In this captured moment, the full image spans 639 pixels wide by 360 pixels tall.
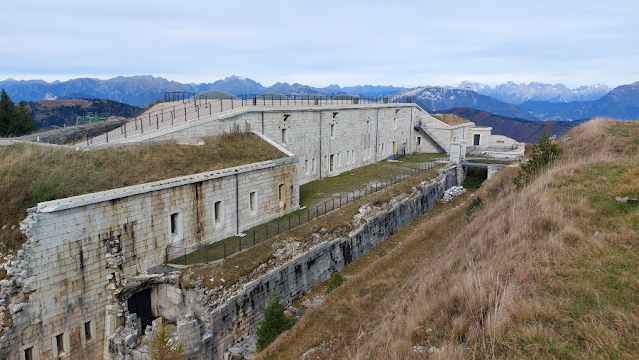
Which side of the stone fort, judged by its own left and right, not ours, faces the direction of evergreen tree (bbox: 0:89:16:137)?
back

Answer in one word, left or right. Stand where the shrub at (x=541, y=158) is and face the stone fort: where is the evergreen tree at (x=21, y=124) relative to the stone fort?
right

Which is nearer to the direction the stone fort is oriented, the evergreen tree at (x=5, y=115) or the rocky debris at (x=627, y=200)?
the rocky debris

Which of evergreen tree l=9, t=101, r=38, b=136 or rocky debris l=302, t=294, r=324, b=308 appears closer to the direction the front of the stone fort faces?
the rocky debris

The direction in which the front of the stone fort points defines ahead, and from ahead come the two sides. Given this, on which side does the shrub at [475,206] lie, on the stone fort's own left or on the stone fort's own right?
on the stone fort's own left

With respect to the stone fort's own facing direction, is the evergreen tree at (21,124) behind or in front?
behind

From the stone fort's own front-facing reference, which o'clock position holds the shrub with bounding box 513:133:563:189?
The shrub is roughly at 10 o'clock from the stone fort.

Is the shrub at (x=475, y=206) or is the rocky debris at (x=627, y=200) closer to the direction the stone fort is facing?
the rocky debris

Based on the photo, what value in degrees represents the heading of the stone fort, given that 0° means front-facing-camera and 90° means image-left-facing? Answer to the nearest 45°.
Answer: approximately 315°

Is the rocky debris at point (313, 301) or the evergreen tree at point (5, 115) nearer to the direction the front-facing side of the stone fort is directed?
the rocky debris
